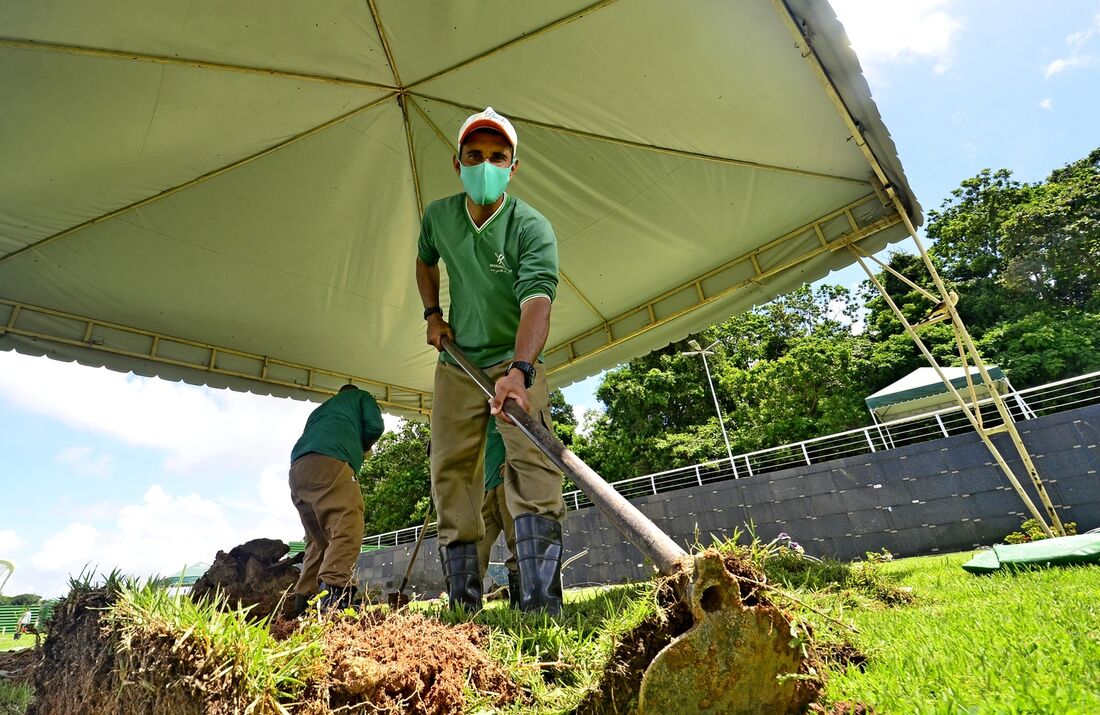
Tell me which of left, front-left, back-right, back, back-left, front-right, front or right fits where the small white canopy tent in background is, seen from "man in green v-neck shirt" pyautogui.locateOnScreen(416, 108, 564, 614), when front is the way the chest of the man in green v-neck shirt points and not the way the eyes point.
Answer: back-left

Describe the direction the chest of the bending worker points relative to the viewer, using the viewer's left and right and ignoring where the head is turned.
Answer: facing away from the viewer and to the right of the viewer

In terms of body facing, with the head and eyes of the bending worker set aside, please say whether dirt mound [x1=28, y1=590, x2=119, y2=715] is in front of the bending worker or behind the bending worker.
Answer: behind

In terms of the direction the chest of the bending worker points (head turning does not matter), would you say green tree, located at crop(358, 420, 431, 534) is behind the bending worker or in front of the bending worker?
in front

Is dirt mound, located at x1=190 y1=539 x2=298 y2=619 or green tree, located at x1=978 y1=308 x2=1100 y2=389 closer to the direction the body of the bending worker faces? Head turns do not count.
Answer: the green tree

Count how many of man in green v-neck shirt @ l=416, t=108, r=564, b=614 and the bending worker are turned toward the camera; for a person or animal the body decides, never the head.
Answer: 1

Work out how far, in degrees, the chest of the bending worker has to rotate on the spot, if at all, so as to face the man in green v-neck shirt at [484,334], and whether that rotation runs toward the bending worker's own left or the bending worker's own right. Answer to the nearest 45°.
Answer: approximately 135° to the bending worker's own right

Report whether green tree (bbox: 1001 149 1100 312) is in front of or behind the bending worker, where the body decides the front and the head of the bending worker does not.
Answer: in front

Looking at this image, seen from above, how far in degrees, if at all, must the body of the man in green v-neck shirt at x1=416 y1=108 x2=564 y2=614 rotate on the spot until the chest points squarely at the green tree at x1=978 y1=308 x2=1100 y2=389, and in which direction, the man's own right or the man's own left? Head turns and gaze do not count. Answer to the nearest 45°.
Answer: approximately 135° to the man's own left

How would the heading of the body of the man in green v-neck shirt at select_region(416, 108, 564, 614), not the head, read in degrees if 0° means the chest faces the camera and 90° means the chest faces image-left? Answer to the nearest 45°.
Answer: approximately 0°

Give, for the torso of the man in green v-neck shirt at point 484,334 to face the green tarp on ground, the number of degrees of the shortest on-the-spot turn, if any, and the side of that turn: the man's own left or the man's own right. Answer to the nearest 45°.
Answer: approximately 90° to the man's own left
